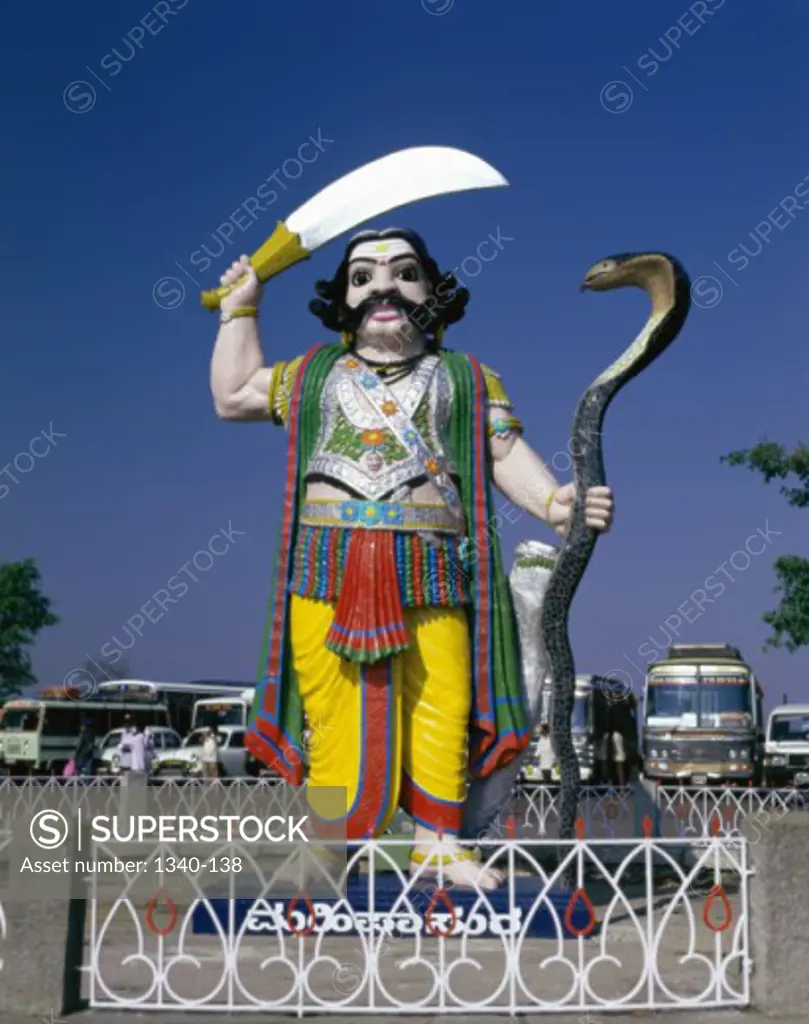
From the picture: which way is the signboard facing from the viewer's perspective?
toward the camera

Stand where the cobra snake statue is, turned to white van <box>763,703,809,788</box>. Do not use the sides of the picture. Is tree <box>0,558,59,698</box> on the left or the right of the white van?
left

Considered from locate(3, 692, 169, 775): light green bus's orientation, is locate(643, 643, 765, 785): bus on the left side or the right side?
on its left

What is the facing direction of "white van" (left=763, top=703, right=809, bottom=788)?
toward the camera

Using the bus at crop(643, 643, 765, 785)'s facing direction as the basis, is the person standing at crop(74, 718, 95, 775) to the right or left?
on its right

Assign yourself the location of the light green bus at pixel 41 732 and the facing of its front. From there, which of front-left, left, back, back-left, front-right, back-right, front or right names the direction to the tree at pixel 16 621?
back-right

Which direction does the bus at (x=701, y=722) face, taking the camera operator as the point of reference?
facing the viewer

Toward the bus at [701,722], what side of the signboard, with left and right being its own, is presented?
back

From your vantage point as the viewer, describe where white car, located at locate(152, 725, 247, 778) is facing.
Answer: facing the viewer and to the left of the viewer

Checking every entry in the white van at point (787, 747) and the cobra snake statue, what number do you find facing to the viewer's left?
1

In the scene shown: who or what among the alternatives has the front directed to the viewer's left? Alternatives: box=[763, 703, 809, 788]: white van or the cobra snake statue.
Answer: the cobra snake statue

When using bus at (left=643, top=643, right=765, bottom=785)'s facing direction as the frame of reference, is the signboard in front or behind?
in front

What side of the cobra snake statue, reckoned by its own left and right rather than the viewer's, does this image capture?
left

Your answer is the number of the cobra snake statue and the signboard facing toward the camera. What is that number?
1
